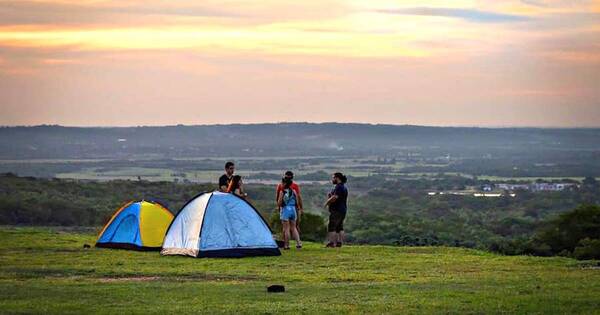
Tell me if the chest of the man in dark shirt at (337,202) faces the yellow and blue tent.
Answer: yes

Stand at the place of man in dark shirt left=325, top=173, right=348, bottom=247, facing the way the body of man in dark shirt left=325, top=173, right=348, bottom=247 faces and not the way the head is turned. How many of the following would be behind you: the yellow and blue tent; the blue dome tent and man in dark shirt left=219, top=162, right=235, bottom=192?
0

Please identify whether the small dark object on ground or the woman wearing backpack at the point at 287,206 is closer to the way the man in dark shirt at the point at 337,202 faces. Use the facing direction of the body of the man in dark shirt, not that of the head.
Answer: the woman wearing backpack

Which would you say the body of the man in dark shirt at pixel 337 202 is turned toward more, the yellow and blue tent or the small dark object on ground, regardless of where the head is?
the yellow and blue tent

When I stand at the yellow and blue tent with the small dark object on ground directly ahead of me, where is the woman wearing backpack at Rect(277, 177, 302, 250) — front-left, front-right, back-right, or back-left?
front-left

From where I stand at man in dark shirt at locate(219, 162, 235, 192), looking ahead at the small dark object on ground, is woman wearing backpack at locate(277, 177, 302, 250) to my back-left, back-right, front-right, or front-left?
front-left

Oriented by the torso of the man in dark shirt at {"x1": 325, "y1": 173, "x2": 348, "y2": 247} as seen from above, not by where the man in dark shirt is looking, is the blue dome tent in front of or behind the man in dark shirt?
in front

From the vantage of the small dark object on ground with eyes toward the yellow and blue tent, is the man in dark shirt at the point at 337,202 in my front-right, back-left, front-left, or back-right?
front-right

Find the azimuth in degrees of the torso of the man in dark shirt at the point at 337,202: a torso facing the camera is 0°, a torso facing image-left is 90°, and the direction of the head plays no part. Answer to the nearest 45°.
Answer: approximately 90°

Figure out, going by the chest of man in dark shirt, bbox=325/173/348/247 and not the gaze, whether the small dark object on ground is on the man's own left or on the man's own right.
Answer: on the man's own left

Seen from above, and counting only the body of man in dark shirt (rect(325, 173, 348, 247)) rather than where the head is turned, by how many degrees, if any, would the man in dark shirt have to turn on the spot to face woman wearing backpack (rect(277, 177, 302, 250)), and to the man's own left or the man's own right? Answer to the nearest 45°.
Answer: approximately 45° to the man's own left

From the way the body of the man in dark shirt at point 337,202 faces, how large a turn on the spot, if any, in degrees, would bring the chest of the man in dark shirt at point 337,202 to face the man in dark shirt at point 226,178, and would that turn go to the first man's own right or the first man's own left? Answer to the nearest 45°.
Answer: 0° — they already face them

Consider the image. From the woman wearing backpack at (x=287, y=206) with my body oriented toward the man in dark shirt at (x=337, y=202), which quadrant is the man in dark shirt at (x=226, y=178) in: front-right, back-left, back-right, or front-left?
back-left
